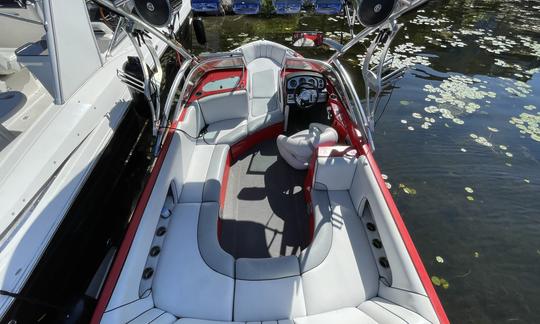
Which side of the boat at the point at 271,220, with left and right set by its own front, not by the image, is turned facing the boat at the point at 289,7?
front

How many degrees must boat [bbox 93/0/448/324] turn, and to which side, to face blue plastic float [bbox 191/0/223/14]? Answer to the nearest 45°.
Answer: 0° — it already faces it

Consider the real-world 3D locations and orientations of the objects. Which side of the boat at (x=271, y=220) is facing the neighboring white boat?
left

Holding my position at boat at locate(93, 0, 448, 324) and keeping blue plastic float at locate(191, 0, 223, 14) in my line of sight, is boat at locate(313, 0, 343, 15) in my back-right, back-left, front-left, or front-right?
front-right

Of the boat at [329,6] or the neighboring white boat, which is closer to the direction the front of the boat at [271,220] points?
the boat

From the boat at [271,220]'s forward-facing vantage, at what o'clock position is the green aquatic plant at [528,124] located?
The green aquatic plant is roughly at 2 o'clock from the boat.

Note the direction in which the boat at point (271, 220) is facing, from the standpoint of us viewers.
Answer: facing away from the viewer
